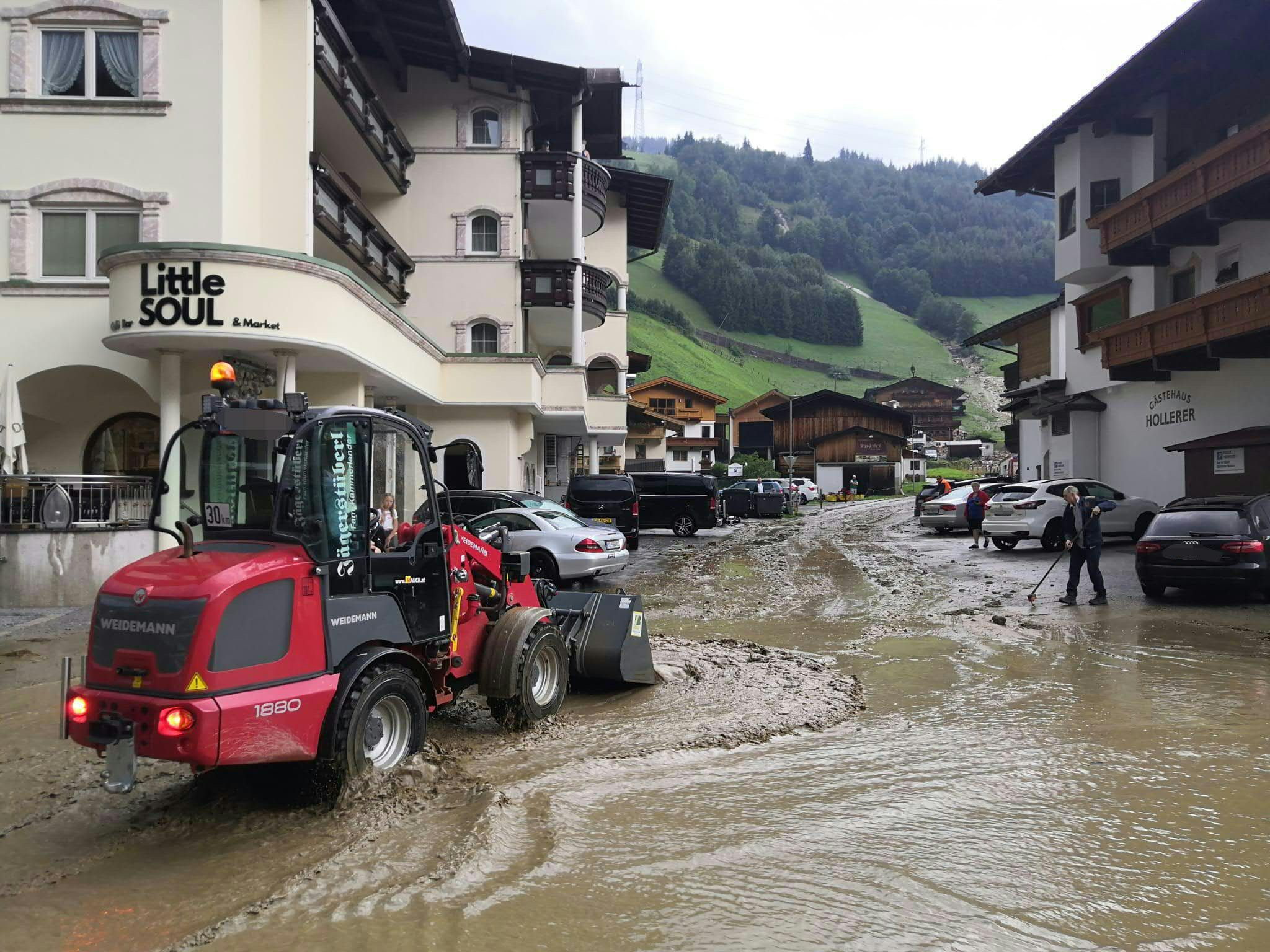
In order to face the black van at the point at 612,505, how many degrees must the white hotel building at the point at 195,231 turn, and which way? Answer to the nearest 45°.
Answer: approximately 90° to its left

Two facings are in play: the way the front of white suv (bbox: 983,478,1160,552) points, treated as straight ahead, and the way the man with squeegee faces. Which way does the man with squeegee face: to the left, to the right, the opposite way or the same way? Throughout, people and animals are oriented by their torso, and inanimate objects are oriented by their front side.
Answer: the opposite way

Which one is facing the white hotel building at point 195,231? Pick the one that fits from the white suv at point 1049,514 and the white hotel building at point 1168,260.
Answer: the white hotel building at point 1168,260

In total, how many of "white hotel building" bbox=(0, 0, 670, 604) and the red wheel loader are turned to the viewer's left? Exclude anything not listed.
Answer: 0

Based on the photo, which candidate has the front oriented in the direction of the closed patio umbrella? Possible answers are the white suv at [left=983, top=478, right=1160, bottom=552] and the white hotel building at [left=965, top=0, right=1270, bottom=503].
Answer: the white hotel building

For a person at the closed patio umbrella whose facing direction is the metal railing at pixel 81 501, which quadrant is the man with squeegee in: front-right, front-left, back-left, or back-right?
front-left

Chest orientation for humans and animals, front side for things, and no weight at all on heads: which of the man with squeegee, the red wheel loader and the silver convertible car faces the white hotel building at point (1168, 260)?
the red wheel loader

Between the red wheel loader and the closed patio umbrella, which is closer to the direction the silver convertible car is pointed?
the closed patio umbrella

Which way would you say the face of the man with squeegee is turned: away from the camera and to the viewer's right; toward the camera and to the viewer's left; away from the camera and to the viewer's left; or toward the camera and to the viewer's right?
toward the camera and to the viewer's left

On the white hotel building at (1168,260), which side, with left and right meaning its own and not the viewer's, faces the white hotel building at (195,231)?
front

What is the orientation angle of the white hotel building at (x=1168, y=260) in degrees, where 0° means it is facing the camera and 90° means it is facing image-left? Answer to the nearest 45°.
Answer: approximately 45°

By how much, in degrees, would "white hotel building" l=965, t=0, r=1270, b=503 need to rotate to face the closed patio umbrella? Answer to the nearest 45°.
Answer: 0° — it already faces it

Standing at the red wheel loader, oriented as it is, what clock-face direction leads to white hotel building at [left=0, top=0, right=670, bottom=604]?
The white hotel building is roughly at 10 o'clock from the red wheel loader.

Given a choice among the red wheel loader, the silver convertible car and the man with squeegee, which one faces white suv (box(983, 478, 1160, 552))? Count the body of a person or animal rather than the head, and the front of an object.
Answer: the red wheel loader

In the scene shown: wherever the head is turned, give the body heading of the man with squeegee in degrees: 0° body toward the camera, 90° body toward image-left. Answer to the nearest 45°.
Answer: approximately 45°

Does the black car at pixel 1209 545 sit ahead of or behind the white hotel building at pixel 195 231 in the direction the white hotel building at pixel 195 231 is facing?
ahead

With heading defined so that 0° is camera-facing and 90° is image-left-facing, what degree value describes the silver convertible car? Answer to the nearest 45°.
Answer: approximately 135°
